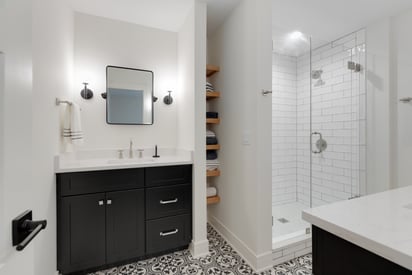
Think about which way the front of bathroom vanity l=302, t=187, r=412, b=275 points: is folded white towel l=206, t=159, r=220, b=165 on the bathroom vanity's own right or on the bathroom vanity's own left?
on the bathroom vanity's own right

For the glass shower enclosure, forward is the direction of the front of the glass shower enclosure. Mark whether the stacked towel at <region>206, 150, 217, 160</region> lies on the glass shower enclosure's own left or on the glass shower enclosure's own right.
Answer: on the glass shower enclosure's own right

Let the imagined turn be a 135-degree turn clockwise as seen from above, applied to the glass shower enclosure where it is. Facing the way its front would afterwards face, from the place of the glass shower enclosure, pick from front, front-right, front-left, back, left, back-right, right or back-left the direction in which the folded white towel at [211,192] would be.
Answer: front-left

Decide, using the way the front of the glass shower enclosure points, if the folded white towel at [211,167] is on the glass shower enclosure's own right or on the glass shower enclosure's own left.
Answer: on the glass shower enclosure's own right

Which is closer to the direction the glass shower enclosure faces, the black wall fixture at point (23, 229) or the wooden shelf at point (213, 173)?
the black wall fixture

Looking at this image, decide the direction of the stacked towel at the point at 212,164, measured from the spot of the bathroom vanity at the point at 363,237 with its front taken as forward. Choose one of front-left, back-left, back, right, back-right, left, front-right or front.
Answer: right

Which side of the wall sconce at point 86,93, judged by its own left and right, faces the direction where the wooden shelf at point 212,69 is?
left

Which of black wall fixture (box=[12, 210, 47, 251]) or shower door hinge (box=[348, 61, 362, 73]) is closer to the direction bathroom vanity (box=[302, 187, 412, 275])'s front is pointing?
the black wall fixture

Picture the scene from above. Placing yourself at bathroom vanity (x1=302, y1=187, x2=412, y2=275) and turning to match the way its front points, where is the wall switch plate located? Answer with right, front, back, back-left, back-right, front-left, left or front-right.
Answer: right

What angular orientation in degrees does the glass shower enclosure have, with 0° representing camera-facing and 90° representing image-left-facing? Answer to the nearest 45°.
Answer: approximately 315°

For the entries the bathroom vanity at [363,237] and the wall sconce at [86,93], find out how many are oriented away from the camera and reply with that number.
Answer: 0
